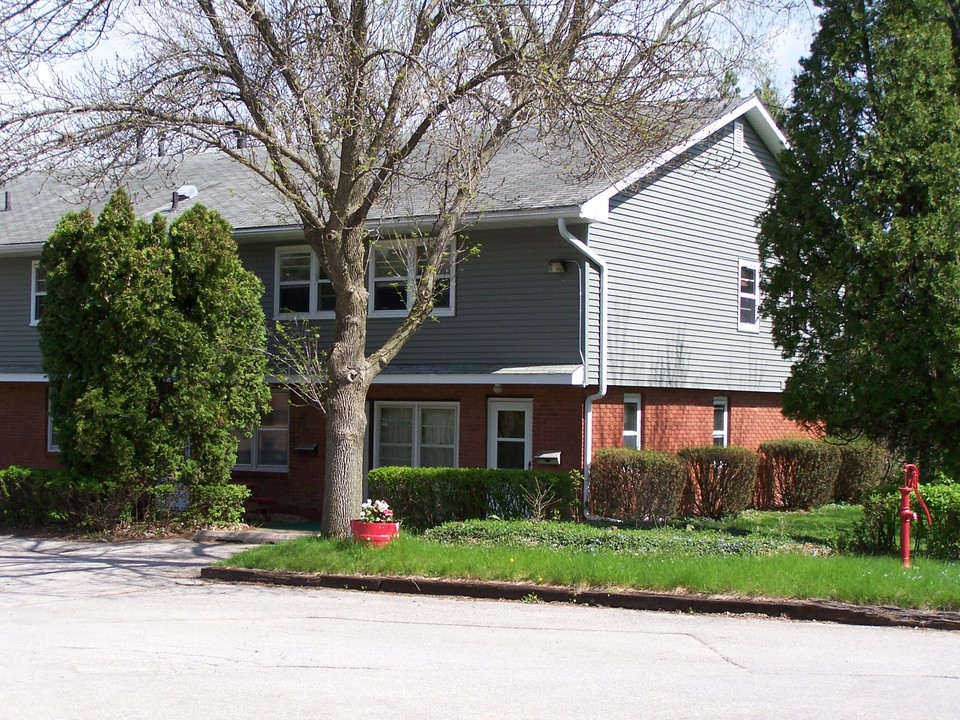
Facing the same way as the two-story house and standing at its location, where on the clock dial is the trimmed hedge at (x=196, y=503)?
The trimmed hedge is roughly at 1 o'clock from the two-story house.

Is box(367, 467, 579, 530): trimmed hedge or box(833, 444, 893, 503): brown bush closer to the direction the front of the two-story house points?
the trimmed hedge

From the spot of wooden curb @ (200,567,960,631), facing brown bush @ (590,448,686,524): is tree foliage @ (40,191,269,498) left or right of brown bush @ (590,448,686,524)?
left

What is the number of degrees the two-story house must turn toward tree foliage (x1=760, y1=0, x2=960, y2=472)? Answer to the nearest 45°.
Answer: approximately 90° to its left

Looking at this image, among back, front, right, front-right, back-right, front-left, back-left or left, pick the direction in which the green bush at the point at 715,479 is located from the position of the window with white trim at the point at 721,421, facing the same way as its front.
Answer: front-right

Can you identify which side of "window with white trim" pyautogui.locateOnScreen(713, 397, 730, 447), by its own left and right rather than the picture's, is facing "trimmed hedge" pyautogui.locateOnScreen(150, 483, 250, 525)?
right

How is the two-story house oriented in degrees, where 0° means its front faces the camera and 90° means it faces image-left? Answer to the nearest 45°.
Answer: approximately 45°

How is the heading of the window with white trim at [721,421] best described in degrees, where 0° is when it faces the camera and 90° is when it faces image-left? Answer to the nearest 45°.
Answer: approximately 315°
